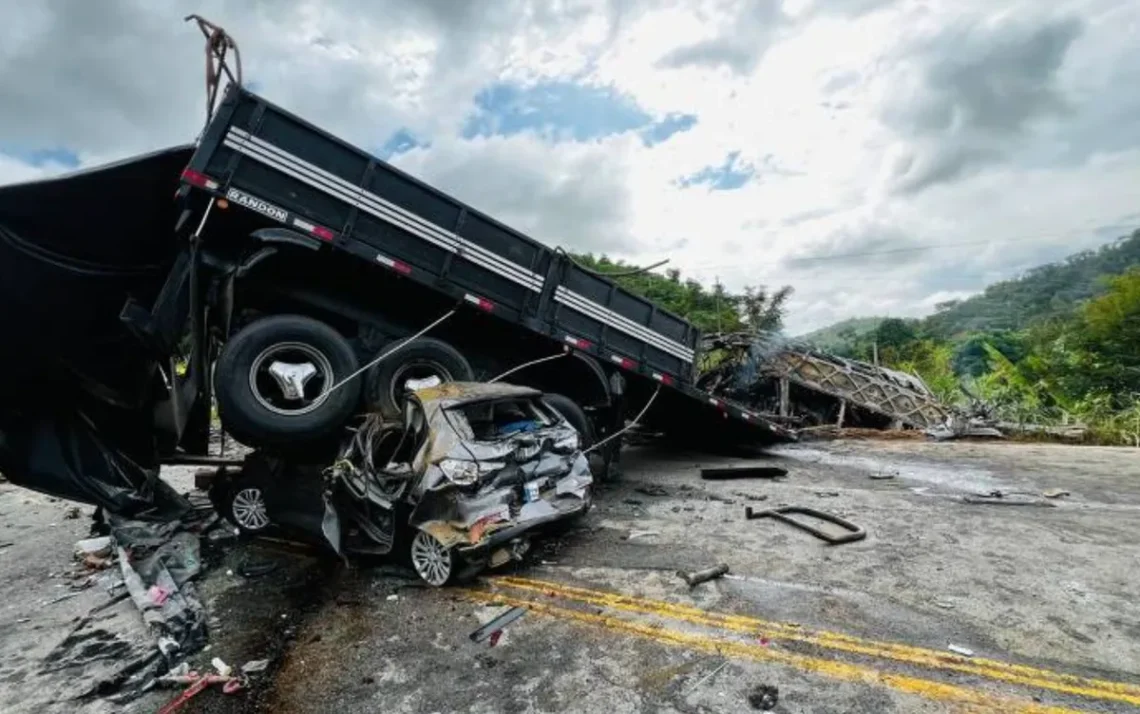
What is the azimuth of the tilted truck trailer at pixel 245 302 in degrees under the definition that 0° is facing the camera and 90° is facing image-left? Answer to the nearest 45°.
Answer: approximately 225°

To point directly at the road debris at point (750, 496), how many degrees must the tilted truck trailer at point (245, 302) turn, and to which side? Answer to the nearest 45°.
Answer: approximately 45° to its right

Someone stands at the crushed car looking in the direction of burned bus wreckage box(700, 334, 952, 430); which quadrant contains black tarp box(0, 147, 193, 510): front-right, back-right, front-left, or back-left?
back-left

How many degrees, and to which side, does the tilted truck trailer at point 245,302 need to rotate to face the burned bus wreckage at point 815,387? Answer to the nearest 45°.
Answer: approximately 45° to its right

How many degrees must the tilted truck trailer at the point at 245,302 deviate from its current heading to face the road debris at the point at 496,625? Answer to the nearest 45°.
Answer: approximately 90° to its right

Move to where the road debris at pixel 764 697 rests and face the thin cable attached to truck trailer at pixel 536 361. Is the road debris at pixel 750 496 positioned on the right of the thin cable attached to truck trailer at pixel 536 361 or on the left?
right

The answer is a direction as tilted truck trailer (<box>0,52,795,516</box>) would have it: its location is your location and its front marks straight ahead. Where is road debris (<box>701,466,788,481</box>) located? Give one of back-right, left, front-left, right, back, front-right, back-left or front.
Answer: front-right

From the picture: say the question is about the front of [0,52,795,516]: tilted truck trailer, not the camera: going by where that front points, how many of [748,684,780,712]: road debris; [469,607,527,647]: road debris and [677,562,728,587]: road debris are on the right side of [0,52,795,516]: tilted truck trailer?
3

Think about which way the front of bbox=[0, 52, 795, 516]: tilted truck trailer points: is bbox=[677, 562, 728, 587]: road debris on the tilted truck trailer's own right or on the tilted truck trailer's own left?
on the tilted truck trailer's own right

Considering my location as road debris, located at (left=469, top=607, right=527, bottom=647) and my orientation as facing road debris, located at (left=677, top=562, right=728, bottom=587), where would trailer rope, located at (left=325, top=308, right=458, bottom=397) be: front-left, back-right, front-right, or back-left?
back-left
